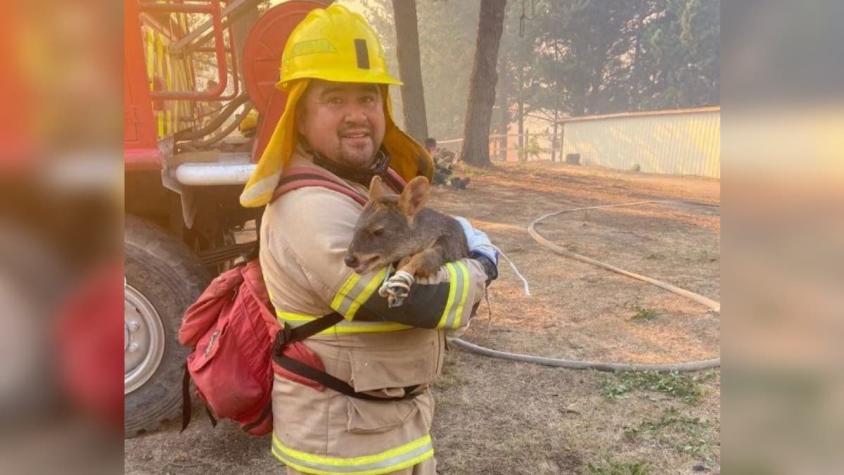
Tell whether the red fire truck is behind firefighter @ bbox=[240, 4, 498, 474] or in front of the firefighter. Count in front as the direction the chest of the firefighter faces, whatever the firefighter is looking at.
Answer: behind

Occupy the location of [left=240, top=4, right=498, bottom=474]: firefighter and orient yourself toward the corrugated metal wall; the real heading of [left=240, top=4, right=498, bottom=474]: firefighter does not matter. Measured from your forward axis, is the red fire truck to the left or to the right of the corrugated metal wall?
left

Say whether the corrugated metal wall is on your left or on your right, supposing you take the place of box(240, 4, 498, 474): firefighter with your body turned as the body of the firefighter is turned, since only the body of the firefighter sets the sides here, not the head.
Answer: on your left

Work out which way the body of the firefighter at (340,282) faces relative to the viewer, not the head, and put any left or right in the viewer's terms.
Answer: facing the viewer and to the right of the viewer

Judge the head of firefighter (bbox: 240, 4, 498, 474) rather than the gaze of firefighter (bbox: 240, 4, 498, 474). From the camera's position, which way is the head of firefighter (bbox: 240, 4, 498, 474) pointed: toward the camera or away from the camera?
toward the camera
